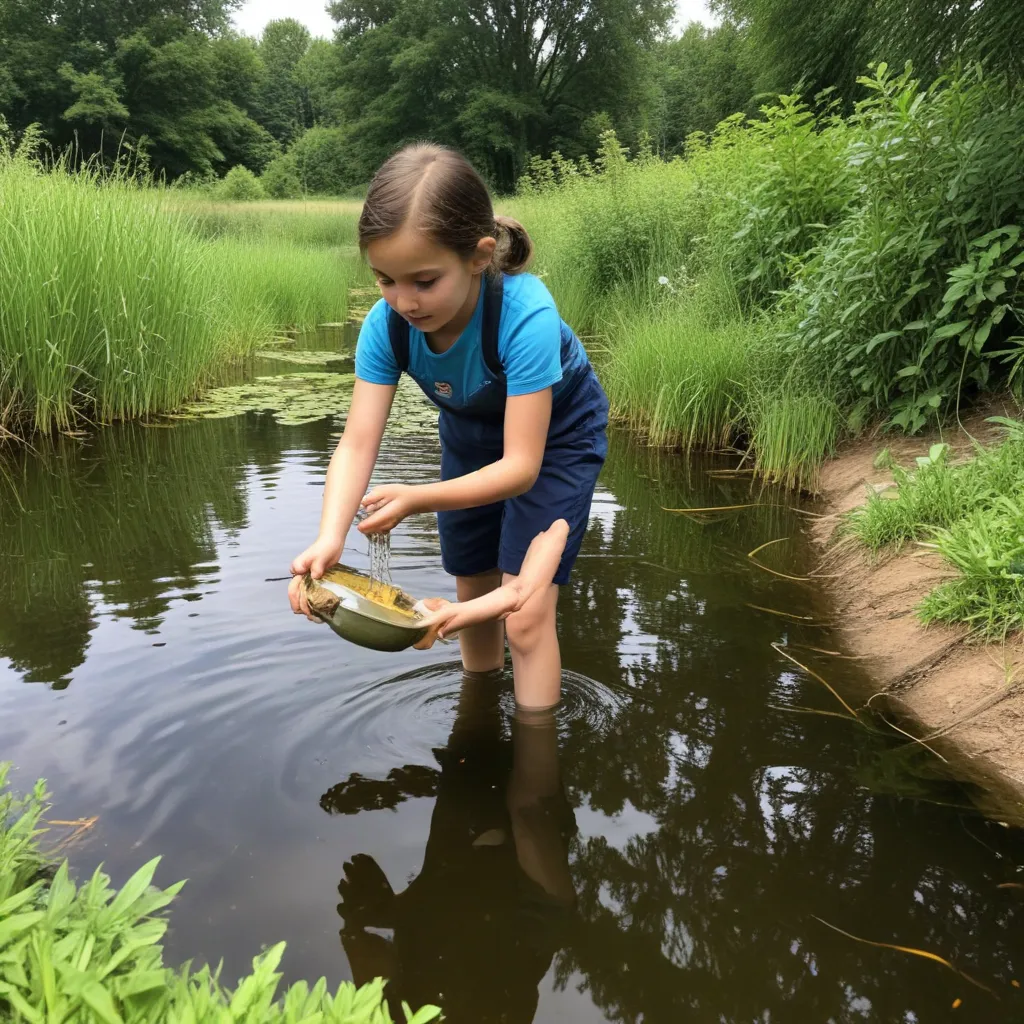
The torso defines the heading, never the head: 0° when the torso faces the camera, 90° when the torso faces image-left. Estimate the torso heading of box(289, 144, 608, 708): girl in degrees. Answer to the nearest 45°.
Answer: approximately 45°

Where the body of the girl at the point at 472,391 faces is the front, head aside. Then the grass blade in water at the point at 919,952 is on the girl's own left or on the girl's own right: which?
on the girl's own left

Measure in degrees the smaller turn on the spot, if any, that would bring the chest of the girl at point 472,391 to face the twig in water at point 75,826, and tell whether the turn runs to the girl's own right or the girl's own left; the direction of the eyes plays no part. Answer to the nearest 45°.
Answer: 0° — they already face it

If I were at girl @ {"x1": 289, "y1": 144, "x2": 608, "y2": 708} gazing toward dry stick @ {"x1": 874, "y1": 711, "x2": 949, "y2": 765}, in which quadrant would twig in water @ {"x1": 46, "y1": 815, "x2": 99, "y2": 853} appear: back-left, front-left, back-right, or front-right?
back-right

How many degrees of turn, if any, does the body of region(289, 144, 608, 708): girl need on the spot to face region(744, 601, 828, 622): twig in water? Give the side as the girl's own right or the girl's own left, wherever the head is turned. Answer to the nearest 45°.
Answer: approximately 180°

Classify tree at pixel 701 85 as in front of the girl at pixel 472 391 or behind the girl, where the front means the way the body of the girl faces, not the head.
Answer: behind

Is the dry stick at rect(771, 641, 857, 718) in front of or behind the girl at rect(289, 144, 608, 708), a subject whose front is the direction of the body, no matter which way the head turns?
behind

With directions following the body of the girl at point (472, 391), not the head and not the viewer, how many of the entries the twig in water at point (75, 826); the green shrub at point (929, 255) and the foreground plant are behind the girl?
1

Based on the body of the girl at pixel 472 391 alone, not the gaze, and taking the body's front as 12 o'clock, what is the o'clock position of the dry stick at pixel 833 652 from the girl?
The dry stick is roughly at 7 o'clock from the girl.

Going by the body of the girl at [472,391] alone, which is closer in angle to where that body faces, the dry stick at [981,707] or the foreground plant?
the foreground plant

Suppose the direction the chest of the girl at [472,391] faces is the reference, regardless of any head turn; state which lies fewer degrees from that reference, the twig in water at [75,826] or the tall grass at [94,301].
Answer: the twig in water

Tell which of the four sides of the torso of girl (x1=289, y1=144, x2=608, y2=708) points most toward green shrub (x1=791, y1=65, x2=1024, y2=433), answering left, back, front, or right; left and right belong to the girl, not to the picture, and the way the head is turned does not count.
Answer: back

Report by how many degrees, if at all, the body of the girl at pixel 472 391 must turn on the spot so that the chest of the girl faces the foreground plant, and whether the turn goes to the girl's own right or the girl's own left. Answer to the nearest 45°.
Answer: approximately 45° to the girl's own left

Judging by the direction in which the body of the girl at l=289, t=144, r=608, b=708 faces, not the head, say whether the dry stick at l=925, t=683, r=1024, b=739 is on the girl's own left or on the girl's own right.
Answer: on the girl's own left
